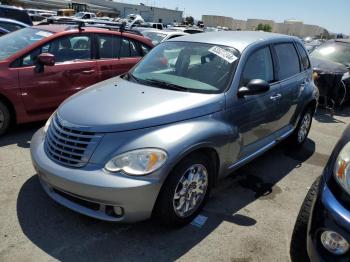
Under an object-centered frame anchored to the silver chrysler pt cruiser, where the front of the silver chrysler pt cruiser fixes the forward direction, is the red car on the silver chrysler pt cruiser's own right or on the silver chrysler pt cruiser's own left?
on the silver chrysler pt cruiser's own right

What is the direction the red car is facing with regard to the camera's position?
facing the viewer and to the left of the viewer

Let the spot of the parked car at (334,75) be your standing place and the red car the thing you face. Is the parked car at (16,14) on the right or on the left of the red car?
right

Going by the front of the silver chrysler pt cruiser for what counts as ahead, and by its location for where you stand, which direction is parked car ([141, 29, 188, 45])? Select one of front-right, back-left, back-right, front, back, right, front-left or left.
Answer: back-right

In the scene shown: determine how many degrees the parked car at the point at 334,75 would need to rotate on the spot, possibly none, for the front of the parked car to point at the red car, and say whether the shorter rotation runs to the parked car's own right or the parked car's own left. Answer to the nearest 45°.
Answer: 0° — it already faces it

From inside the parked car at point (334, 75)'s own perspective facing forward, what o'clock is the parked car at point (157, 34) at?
the parked car at point (157, 34) is roughly at 2 o'clock from the parked car at point (334, 75).

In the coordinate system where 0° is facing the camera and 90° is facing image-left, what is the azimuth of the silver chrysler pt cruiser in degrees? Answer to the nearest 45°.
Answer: approximately 45°

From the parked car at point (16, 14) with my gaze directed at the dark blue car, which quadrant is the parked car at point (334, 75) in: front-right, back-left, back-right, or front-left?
front-left

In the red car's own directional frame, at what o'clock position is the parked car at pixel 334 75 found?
The parked car is roughly at 7 o'clock from the red car.

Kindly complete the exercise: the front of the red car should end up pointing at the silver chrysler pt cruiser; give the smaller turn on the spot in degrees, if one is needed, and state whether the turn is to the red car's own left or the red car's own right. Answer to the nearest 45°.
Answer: approximately 90° to the red car's own left
